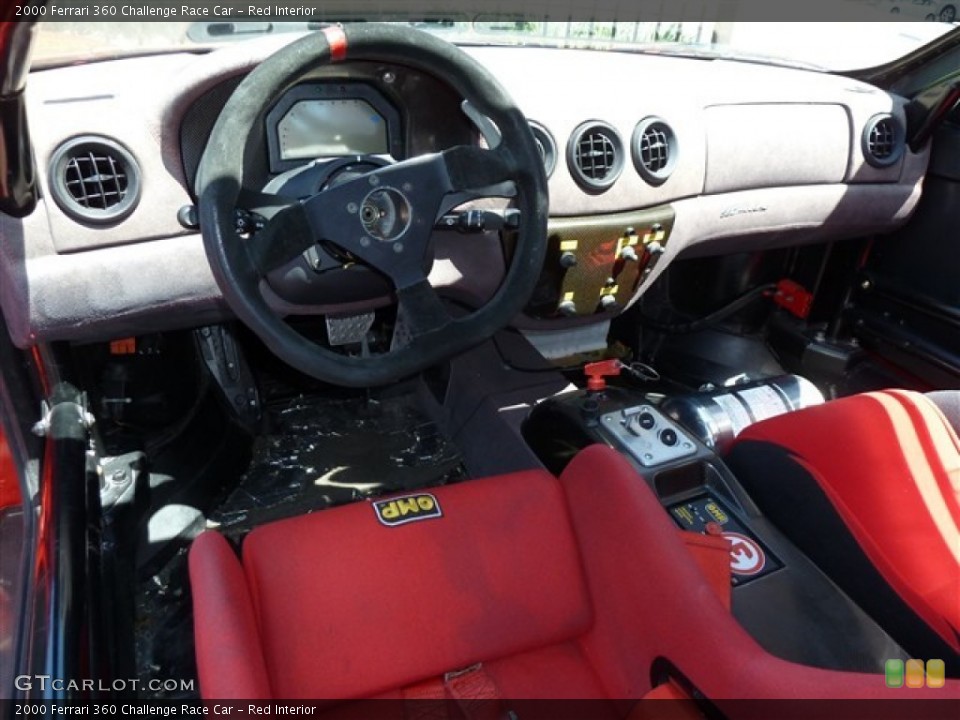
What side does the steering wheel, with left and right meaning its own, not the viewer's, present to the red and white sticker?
left

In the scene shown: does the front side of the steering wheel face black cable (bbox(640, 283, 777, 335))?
no

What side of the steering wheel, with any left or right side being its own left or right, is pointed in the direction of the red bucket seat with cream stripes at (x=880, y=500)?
left

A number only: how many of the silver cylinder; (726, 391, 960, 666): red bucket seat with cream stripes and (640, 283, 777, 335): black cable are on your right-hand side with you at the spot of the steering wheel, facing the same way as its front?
0

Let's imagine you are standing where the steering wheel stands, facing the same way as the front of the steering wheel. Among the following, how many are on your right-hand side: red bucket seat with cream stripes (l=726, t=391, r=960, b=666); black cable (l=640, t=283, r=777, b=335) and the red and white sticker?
0

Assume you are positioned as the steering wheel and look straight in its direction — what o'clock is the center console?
The center console is roughly at 9 o'clock from the steering wheel.

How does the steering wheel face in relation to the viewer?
toward the camera

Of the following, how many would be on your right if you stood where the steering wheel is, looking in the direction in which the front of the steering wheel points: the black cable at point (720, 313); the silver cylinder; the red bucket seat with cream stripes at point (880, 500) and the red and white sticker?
0
